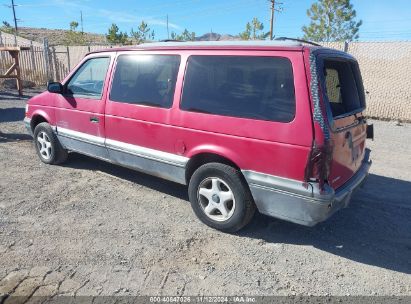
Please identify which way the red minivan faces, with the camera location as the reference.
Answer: facing away from the viewer and to the left of the viewer

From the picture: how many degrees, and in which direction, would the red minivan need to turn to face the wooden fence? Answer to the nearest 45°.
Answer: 0° — it already faces it

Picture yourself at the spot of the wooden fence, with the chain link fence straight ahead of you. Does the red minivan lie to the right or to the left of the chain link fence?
right

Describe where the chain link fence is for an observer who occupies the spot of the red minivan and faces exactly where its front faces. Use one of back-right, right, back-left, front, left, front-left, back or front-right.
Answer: right

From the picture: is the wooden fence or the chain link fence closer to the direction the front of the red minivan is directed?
the wooden fence
